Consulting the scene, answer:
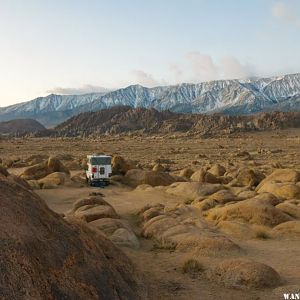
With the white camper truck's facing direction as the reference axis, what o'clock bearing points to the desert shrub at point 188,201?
The desert shrub is roughly at 5 o'clock from the white camper truck.

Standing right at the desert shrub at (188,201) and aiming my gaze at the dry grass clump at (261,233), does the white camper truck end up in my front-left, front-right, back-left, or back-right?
back-right

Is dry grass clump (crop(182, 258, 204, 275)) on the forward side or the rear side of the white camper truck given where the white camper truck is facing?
on the rear side

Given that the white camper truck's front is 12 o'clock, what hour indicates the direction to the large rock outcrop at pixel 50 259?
The large rock outcrop is roughly at 6 o'clock from the white camper truck.

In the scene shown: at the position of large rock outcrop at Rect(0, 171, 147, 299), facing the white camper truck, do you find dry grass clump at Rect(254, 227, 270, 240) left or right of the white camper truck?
right

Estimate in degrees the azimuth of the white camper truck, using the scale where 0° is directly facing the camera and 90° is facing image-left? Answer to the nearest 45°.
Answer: approximately 180°
